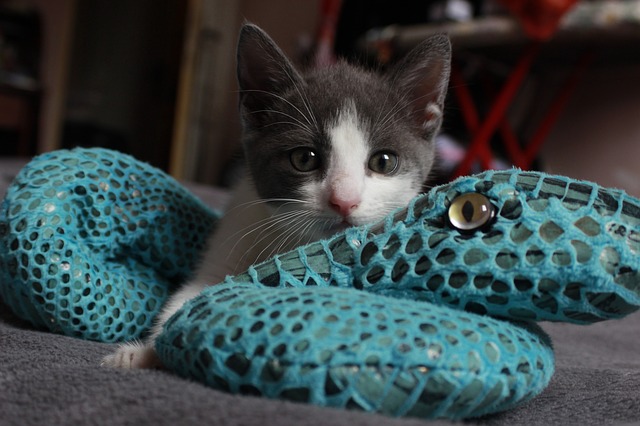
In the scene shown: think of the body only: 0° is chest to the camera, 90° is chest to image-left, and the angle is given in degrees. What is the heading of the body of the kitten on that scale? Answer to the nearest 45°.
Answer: approximately 0°
